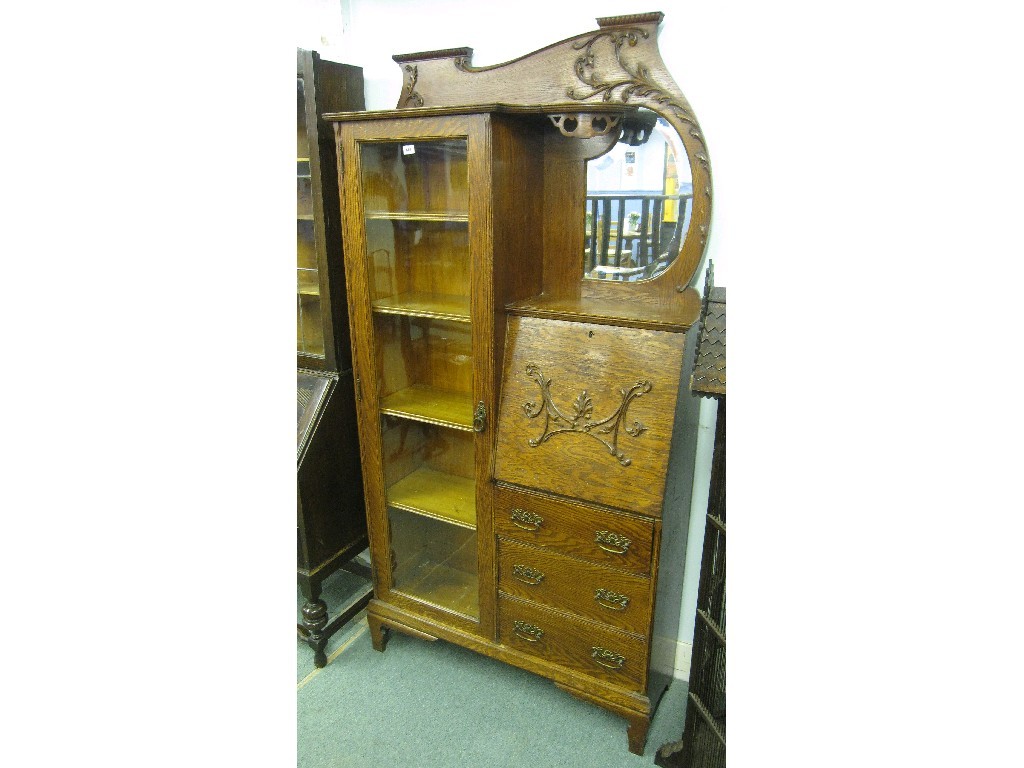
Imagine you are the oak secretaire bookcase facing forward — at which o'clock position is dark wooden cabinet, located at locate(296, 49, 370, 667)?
The dark wooden cabinet is roughly at 2 o'clock from the oak secretaire bookcase.

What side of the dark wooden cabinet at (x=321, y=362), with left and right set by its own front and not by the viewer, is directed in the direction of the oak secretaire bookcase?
left
